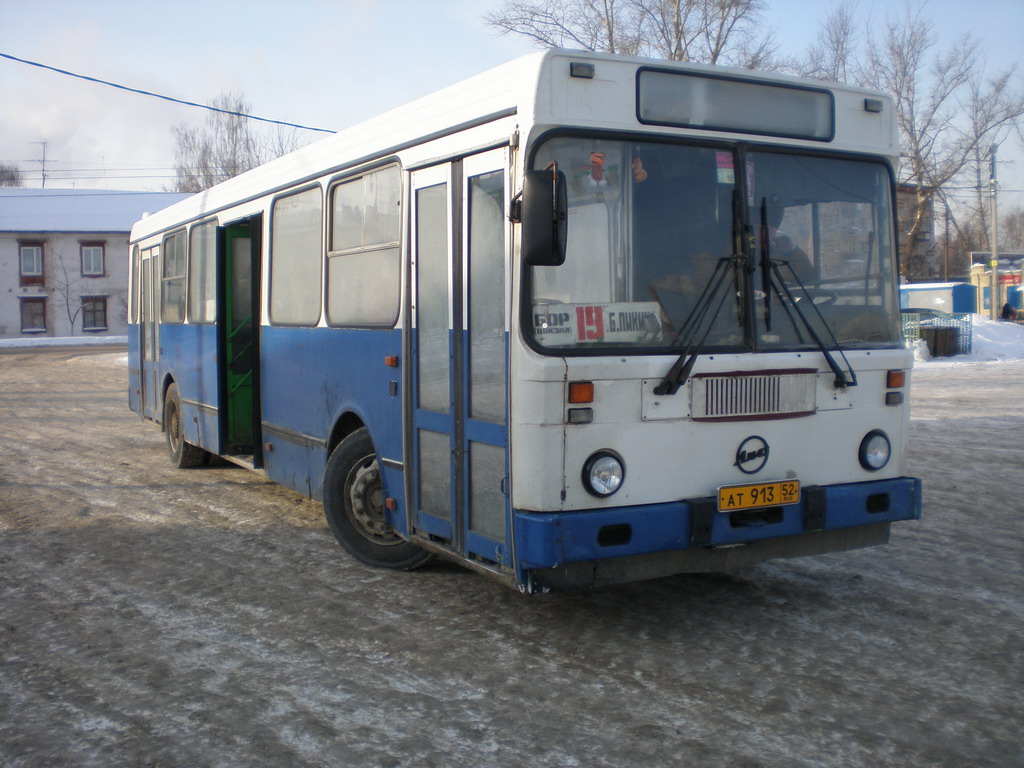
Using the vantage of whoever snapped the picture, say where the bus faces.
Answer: facing the viewer and to the right of the viewer

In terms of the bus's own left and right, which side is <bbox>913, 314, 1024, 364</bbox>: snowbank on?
on its left
